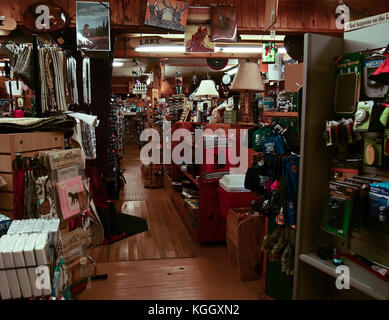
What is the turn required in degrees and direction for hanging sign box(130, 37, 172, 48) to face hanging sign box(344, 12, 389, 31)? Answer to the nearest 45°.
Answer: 0° — it already faces it

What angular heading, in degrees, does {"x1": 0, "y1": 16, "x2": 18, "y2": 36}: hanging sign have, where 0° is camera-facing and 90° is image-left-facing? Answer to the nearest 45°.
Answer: approximately 0°

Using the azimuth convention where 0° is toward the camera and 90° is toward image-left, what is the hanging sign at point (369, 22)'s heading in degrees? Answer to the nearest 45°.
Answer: approximately 45°

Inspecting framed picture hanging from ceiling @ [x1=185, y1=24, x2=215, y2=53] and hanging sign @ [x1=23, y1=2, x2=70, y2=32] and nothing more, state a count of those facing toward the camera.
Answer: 2

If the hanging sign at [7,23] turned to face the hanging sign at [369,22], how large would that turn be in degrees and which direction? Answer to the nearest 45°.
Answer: approximately 45° to its left
